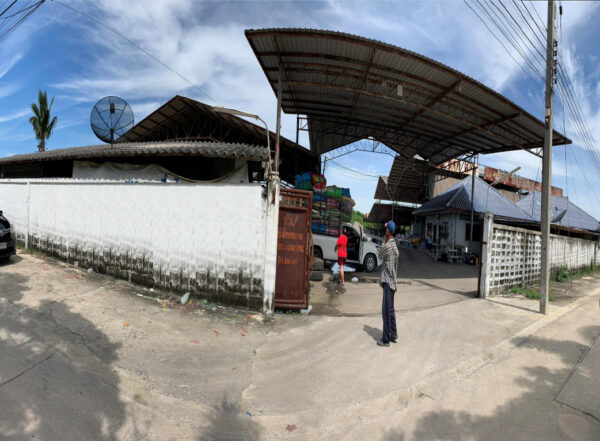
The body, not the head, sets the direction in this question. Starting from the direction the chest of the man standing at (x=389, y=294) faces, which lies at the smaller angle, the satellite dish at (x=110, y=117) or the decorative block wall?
the satellite dish

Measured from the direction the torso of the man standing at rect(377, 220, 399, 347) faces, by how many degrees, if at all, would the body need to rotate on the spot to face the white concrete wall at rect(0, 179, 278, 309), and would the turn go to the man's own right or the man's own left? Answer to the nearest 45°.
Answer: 0° — they already face it

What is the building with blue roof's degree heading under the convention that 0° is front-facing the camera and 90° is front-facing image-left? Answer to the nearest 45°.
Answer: approximately 45°

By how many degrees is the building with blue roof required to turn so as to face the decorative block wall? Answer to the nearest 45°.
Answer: approximately 45° to its left

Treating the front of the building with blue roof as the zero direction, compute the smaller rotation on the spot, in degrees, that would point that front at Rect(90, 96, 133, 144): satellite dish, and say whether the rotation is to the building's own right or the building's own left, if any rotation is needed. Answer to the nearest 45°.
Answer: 0° — it already faces it

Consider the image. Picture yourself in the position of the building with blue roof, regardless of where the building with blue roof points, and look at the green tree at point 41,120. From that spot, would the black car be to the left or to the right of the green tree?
left
